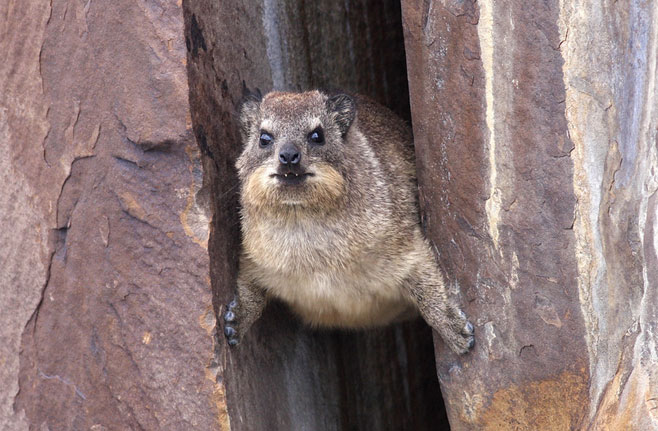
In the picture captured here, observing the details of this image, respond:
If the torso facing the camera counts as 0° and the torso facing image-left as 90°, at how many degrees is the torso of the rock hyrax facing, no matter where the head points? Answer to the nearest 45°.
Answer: approximately 0°
